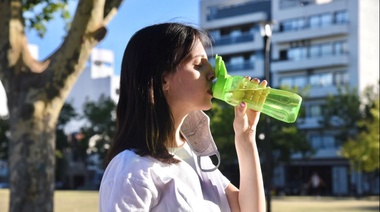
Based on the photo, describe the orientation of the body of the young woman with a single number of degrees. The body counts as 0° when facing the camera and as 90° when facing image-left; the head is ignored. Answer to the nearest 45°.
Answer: approximately 270°

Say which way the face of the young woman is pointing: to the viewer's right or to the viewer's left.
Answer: to the viewer's right
